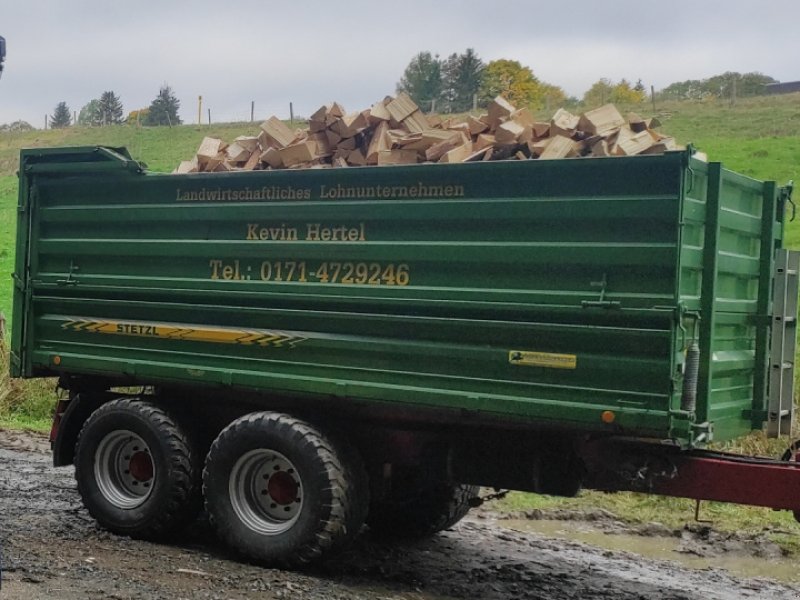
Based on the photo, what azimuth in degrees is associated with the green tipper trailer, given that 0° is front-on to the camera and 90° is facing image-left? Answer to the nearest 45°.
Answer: approximately 315°
